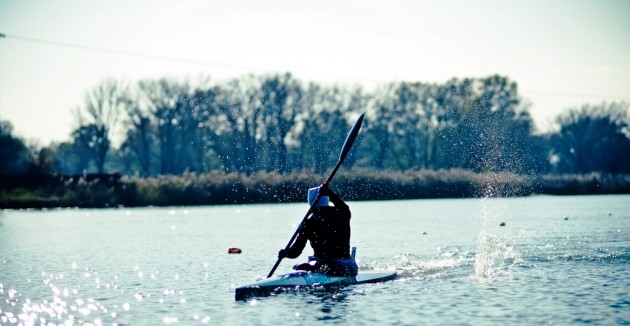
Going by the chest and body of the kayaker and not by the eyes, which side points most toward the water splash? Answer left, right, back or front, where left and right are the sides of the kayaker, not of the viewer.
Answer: back
